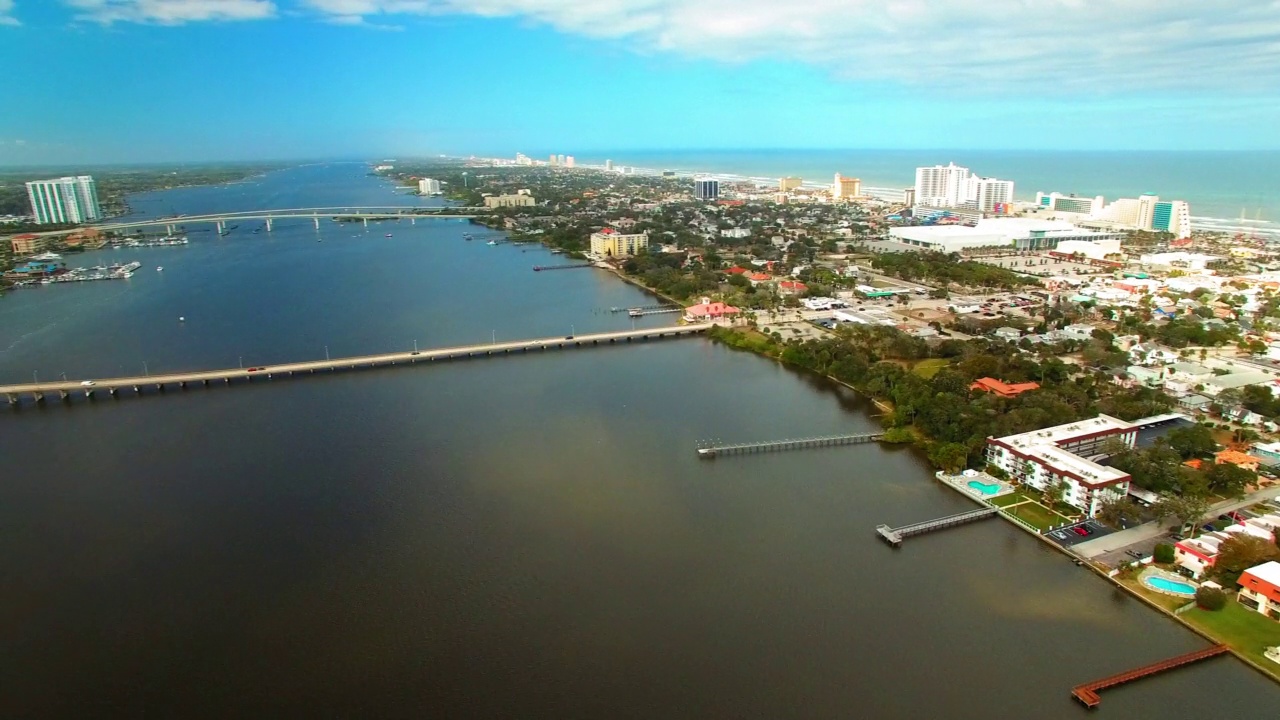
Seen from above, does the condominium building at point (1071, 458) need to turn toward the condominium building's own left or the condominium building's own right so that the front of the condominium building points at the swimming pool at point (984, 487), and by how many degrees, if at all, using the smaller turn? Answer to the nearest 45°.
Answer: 0° — it already faces it

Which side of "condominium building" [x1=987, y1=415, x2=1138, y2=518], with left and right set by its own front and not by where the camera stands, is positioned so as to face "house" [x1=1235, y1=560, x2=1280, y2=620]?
left

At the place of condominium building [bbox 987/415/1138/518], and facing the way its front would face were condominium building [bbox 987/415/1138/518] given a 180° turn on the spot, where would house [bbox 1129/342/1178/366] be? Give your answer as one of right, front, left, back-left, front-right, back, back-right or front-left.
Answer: front-left

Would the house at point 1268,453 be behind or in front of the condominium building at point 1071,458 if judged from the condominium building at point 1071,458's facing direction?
behind

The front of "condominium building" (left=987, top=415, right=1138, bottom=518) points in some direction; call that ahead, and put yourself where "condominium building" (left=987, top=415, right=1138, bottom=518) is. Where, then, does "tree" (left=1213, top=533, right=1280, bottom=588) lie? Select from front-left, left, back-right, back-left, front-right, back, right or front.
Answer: left

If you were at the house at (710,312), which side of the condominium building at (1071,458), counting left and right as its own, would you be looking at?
right

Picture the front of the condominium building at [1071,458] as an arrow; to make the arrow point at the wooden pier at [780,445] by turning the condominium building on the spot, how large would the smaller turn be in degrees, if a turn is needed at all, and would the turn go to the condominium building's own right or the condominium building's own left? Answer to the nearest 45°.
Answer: approximately 45° to the condominium building's own right

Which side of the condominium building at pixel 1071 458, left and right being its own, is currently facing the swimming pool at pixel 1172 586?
left

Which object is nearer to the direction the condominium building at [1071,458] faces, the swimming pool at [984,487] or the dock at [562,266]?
the swimming pool

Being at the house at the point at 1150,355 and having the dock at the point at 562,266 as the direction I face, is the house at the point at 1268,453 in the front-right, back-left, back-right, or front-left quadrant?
back-left

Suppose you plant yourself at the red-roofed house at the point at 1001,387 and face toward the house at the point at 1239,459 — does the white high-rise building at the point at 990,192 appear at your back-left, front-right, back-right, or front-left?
back-left

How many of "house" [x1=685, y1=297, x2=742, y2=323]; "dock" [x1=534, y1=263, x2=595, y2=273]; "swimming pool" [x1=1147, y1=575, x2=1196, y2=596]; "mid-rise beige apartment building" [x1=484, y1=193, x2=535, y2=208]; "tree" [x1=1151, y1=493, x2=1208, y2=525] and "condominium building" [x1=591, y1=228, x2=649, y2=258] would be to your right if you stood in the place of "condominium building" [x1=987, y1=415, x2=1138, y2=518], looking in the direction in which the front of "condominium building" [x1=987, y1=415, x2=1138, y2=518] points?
4

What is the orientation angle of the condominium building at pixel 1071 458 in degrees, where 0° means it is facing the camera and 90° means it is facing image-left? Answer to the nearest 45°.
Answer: approximately 45°

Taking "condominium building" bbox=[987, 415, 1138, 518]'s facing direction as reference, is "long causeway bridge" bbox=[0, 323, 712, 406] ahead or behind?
ahead

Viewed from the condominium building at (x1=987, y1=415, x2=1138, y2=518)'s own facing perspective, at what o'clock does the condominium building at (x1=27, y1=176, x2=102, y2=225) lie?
the condominium building at (x1=27, y1=176, x2=102, y2=225) is roughly at 2 o'clock from the condominium building at (x1=987, y1=415, x2=1138, y2=518).

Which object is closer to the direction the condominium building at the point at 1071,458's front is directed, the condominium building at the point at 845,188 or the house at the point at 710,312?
the house
